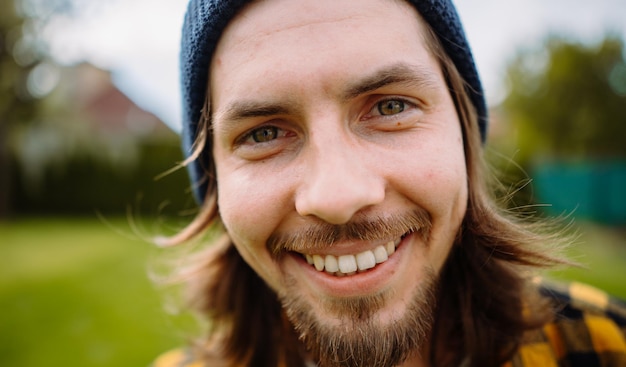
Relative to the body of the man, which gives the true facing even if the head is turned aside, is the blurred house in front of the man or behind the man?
behind

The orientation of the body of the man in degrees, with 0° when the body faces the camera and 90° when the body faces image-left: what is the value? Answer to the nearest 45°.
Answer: approximately 0°

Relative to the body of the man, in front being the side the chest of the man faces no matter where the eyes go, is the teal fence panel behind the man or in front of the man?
behind

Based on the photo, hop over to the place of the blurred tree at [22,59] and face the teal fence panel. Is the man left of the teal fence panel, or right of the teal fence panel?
right

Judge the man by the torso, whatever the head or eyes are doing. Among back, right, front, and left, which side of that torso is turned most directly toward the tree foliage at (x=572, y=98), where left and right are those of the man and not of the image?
back

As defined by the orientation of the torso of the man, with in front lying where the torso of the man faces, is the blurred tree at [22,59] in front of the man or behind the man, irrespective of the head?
behind
